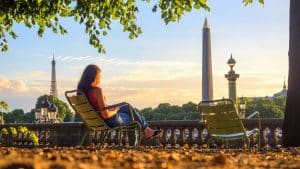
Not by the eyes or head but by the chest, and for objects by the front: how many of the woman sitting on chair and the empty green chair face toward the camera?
0

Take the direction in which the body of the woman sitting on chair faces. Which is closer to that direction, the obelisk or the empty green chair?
the empty green chair

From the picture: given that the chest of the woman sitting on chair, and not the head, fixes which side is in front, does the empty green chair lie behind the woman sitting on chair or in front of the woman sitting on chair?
in front

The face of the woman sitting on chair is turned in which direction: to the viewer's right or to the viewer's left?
to the viewer's right

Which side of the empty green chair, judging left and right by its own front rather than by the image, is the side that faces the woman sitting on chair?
back

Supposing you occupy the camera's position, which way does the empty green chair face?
facing away from the viewer and to the right of the viewer

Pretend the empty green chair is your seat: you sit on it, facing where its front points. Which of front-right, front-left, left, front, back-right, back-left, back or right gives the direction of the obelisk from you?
front-left

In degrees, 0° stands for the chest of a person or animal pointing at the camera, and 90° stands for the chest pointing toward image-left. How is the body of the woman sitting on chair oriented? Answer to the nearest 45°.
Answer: approximately 270°
